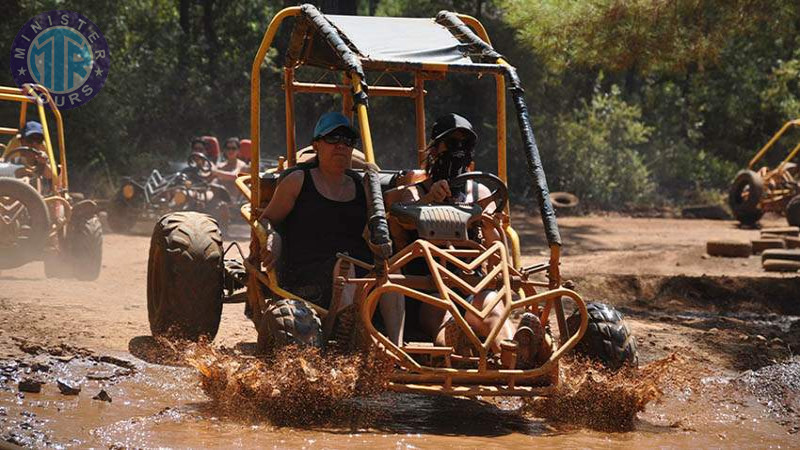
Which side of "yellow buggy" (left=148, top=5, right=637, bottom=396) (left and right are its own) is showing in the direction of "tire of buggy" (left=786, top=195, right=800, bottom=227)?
left

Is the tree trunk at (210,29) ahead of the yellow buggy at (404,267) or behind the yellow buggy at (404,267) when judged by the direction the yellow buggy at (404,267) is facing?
behind

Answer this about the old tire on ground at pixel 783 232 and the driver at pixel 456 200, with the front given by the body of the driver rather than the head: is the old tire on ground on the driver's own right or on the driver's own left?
on the driver's own left

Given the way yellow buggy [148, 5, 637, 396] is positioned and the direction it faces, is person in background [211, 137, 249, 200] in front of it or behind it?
behind

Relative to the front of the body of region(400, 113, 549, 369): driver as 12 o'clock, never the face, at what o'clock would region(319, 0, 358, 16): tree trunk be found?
The tree trunk is roughly at 7 o'clock from the driver.

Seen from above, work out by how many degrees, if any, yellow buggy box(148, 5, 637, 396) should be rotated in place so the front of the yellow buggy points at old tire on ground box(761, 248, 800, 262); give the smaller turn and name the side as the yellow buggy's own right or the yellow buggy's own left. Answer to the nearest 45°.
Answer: approximately 90° to the yellow buggy's own left

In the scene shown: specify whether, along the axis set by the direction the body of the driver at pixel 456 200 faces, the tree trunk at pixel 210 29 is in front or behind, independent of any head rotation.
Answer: behind

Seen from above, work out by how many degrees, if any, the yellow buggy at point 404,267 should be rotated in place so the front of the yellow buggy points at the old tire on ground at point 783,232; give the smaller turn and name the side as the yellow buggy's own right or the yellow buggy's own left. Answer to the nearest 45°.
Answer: approximately 90° to the yellow buggy's own left

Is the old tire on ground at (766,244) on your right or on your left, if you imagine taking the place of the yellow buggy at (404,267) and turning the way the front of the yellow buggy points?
on your left

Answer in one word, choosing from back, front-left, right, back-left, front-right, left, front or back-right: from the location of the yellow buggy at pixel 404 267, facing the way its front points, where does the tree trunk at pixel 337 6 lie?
back-left

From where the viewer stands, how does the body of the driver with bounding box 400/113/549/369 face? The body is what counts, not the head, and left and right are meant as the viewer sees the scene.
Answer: facing the viewer and to the right of the viewer
